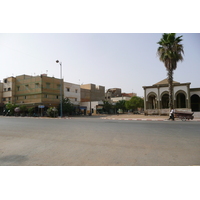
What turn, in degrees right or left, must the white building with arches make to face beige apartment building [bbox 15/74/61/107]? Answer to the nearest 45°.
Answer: approximately 90° to its right

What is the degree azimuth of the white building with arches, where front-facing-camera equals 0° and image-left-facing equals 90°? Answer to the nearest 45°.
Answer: approximately 0°

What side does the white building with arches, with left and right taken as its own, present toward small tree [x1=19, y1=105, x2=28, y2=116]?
right
